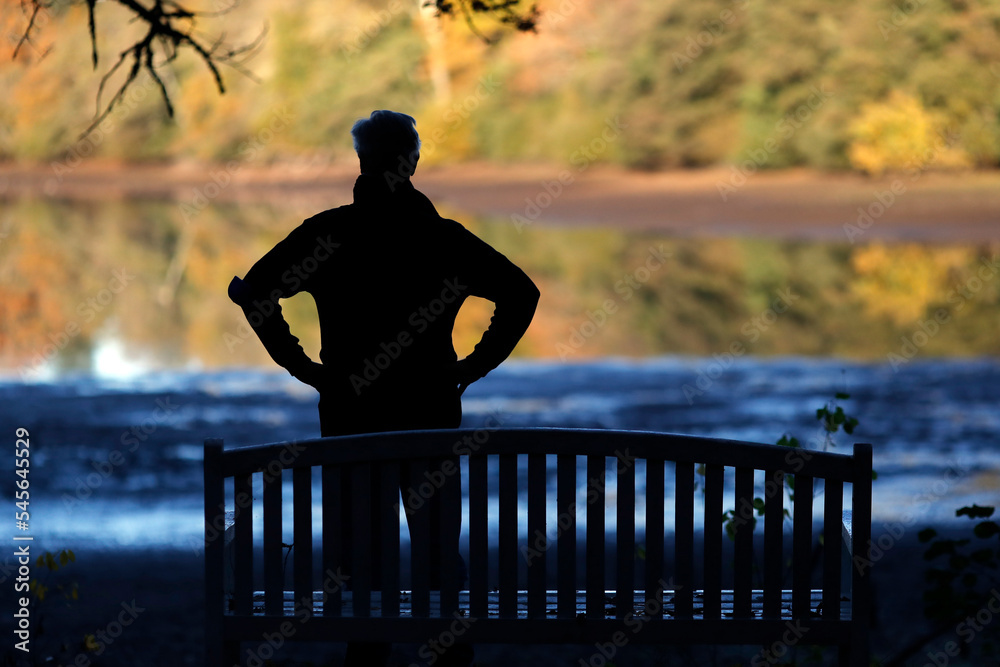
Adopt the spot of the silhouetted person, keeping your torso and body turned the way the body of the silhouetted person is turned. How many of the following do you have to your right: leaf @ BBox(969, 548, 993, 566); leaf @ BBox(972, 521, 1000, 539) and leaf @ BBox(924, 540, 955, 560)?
3

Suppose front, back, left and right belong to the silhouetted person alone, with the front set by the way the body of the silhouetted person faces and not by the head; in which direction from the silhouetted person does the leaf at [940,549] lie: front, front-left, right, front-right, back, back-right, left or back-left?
right

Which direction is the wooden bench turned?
away from the camera

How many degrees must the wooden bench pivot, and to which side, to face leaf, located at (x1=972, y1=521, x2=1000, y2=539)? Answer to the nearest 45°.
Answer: approximately 45° to its right

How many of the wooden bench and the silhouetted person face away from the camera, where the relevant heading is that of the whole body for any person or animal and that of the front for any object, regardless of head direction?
2

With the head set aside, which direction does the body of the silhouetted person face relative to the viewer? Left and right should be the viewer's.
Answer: facing away from the viewer

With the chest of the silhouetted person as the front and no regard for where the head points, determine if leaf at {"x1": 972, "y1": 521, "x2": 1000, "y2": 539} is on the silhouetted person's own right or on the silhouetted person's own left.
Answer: on the silhouetted person's own right

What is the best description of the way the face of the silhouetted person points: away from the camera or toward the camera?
away from the camera

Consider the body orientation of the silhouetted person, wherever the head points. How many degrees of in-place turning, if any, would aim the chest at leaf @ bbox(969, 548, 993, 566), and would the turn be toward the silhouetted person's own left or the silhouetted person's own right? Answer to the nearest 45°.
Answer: approximately 90° to the silhouetted person's own right
